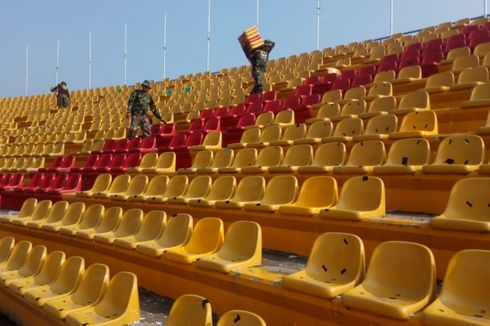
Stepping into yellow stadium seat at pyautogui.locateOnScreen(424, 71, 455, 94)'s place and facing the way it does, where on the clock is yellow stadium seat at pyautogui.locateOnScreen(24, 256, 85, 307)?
yellow stadium seat at pyautogui.locateOnScreen(24, 256, 85, 307) is roughly at 12 o'clock from yellow stadium seat at pyautogui.locateOnScreen(424, 71, 455, 94).

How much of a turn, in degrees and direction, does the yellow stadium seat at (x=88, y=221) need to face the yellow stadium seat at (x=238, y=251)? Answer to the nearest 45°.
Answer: approximately 90° to its left

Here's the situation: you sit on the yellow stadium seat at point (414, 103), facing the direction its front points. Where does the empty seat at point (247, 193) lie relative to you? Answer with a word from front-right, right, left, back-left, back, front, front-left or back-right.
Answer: front

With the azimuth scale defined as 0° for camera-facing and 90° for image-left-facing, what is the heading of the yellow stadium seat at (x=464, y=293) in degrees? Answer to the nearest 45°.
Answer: approximately 45°

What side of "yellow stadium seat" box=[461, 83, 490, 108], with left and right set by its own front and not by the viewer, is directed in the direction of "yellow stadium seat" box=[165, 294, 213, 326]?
front

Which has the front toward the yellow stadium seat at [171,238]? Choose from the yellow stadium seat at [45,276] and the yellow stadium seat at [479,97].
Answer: the yellow stadium seat at [479,97]

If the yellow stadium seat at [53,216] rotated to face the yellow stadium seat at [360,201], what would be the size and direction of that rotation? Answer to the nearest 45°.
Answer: approximately 90° to its left

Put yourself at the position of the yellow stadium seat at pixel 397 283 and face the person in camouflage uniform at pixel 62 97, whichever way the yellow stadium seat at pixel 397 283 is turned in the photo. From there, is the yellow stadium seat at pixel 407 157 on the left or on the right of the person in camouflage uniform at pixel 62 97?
right

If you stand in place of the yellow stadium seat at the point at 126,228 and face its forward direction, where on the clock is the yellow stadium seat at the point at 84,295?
the yellow stadium seat at the point at 84,295 is roughly at 11 o'clock from the yellow stadium seat at the point at 126,228.

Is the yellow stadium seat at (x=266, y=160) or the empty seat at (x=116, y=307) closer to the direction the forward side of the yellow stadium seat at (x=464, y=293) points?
the empty seat

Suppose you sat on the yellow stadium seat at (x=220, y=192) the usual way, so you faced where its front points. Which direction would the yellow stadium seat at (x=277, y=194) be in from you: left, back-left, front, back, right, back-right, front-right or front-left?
left

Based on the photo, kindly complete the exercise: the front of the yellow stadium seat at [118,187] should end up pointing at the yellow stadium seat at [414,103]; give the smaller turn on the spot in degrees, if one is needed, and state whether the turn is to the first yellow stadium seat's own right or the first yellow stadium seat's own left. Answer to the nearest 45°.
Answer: approximately 90° to the first yellow stadium seat's own left

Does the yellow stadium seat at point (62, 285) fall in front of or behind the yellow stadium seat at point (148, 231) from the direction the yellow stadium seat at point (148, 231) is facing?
in front

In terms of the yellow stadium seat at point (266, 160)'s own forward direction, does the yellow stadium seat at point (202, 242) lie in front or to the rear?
in front

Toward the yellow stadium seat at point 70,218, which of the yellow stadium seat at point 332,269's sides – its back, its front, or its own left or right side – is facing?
right
